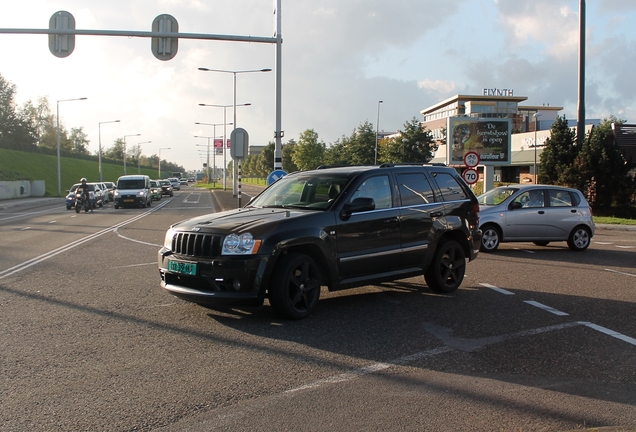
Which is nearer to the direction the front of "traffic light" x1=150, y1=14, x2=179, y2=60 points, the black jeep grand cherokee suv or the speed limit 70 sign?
the speed limit 70 sign

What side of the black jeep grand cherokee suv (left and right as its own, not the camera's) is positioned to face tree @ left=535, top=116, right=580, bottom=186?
back

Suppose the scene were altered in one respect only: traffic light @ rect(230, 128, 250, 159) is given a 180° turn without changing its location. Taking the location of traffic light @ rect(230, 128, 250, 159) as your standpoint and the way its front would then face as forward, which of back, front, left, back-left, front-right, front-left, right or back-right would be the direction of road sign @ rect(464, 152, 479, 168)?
left

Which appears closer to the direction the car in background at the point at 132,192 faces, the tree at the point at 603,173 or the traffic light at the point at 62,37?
the traffic light

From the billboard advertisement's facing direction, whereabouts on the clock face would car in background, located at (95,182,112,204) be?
The car in background is roughly at 3 o'clock from the billboard advertisement.

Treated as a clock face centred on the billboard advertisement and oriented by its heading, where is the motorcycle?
The motorcycle is roughly at 2 o'clock from the billboard advertisement.

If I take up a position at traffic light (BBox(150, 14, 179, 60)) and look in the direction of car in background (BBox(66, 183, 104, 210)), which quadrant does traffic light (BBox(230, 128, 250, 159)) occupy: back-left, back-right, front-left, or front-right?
front-right

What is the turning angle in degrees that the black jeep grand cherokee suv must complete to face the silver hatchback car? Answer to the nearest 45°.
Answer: approximately 180°

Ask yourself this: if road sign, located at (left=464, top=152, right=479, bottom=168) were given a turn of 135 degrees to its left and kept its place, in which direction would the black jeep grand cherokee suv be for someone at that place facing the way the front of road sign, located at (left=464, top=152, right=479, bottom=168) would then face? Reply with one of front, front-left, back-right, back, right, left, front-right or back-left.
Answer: back-right

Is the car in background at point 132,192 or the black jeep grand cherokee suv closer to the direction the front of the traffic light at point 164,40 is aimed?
the car in background

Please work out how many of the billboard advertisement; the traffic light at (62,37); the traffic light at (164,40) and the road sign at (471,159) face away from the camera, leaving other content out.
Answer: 2

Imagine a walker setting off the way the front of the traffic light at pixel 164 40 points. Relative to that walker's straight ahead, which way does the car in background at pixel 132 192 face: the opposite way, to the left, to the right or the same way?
the opposite way

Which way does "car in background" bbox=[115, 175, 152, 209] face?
toward the camera

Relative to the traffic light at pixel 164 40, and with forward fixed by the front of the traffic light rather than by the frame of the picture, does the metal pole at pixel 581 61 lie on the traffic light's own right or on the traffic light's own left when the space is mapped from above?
on the traffic light's own right

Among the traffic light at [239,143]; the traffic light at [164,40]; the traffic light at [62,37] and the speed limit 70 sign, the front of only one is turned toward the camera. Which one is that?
the speed limit 70 sign

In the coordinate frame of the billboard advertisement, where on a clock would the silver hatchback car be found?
The silver hatchback car is roughly at 12 o'clock from the billboard advertisement.

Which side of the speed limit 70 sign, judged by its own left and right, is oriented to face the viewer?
front

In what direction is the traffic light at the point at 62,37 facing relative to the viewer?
away from the camera

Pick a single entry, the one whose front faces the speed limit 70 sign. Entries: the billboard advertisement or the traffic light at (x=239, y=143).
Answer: the billboard advertisement

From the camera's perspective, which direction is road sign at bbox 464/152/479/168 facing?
toward the camera

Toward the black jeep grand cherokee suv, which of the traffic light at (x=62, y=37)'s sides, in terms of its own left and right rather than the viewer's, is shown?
back
